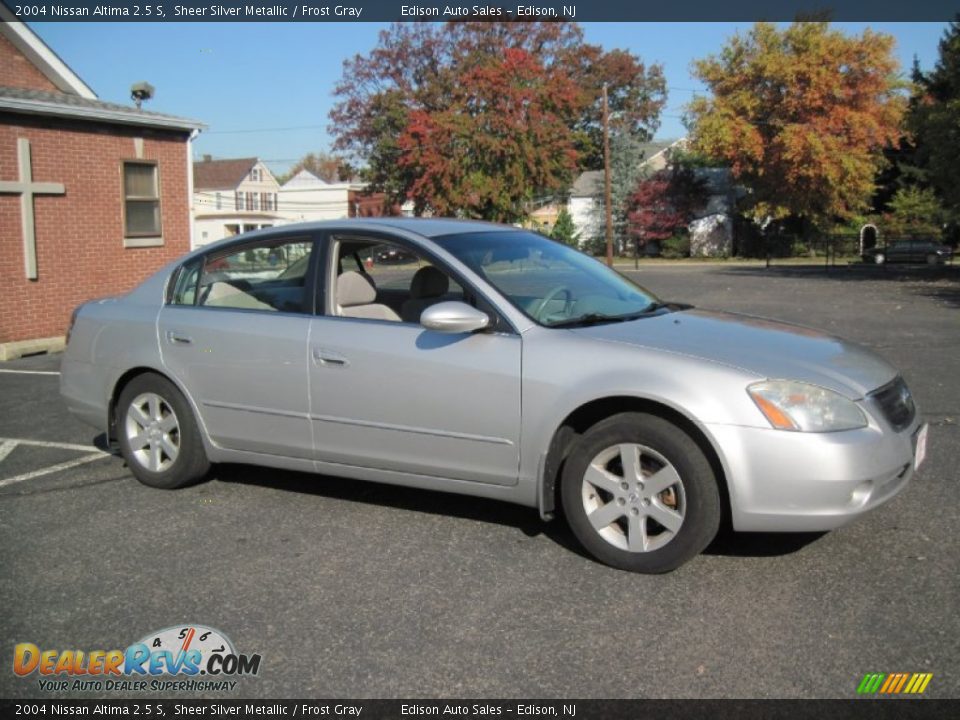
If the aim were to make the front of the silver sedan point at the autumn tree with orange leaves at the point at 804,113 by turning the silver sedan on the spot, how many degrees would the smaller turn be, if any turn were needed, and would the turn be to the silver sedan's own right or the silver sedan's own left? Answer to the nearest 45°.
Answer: approximately 135° to the silver sedan's own left

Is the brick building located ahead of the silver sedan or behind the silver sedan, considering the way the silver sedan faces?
behind

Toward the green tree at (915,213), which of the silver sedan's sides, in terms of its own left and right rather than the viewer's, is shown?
left

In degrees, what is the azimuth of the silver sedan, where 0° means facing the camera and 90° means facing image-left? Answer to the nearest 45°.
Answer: approximately 315°

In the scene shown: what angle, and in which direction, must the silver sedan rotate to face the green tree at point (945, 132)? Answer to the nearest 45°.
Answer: approximately 90° to its left
